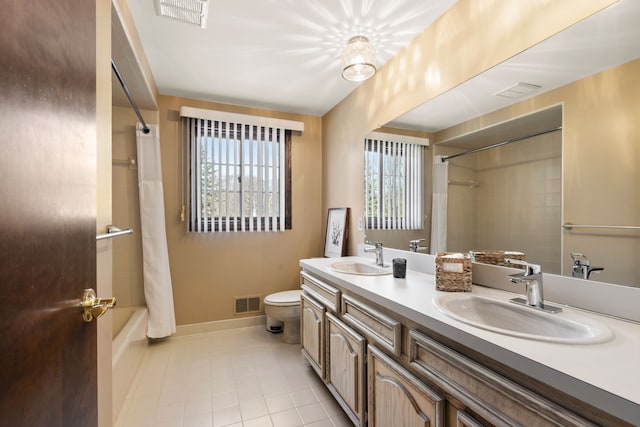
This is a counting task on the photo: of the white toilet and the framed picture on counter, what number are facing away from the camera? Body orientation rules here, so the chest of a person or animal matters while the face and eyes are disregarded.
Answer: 0

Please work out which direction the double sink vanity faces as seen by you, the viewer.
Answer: facing the viewer and to the left of the viewer

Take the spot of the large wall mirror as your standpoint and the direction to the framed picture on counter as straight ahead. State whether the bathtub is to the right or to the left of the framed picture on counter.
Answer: left

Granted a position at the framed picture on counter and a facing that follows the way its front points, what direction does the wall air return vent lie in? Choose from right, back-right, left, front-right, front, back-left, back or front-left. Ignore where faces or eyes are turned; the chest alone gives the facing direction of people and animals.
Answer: front-right

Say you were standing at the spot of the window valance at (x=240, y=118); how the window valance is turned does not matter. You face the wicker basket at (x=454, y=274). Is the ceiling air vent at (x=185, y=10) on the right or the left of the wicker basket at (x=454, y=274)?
right

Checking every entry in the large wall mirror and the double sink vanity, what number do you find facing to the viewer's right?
0

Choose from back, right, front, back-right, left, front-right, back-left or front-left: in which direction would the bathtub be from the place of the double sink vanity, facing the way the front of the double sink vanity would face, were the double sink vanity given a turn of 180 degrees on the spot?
back-left
